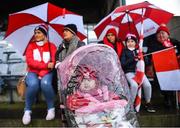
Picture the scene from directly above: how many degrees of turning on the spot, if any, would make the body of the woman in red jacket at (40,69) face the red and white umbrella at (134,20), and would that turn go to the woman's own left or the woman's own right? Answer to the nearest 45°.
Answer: approximately 90° to the woman's own left

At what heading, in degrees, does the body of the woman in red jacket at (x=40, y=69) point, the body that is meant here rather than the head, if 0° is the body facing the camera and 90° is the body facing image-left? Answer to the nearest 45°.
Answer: approximately 0°

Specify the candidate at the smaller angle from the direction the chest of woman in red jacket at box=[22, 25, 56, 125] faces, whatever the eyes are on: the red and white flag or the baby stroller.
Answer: the baby stroller

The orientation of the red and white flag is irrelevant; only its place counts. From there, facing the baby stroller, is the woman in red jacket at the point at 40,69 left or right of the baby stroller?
right

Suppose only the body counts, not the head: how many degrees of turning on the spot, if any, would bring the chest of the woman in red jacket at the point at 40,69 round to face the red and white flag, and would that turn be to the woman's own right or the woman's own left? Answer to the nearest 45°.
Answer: approximately 90° to the woman's own left
